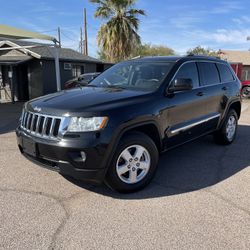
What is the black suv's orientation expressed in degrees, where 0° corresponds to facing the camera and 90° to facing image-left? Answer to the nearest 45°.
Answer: approximately 45°

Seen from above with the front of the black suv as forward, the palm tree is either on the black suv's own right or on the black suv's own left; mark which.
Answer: on the black suv's own right
